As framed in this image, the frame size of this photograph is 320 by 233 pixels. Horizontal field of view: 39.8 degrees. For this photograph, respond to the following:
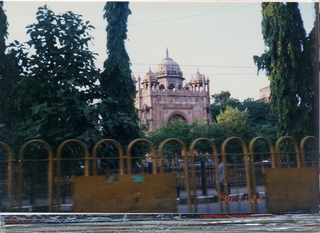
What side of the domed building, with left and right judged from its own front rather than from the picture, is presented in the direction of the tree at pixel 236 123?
left

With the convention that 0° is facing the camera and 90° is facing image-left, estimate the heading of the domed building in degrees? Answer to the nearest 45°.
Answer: approximately 0°

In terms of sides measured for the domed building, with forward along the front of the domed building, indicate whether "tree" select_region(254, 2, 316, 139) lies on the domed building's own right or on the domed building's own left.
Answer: on the domed building's own left

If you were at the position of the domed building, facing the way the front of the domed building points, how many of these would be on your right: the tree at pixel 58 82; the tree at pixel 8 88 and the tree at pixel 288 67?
2

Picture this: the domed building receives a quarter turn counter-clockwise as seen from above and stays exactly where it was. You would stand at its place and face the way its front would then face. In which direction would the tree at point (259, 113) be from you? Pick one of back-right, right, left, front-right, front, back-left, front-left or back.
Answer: front

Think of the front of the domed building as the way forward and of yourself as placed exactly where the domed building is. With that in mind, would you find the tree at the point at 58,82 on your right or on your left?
on your right
